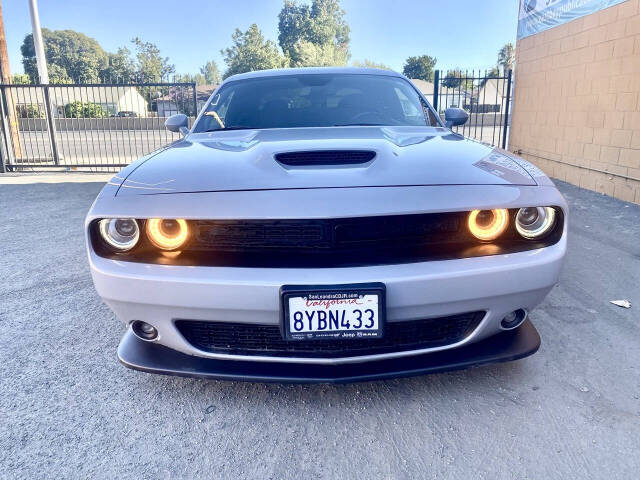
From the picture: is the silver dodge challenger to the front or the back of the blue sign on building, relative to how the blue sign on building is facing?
to the front

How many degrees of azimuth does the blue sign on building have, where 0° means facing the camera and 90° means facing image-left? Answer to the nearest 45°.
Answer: approximately 45°

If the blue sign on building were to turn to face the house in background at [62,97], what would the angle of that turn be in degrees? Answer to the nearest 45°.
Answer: approximately 45° to its right

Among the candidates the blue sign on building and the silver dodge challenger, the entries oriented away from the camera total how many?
0

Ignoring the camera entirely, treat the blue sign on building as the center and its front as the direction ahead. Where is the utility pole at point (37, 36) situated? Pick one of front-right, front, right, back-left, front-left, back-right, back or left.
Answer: front-right

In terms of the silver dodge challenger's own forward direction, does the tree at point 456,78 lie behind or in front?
behind

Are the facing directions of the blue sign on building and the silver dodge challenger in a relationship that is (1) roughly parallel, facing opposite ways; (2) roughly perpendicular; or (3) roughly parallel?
roughly perpendicular

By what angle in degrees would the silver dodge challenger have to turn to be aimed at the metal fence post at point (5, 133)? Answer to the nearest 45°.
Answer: approximately 135° to its right

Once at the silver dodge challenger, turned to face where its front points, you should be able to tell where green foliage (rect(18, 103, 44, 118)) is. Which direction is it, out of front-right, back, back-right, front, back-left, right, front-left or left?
back-right

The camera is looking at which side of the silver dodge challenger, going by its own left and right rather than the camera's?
front

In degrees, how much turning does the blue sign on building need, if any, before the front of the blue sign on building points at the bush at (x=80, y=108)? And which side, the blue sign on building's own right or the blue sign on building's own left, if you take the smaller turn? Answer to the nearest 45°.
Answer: approximately 45° to the blue sign on building's own right

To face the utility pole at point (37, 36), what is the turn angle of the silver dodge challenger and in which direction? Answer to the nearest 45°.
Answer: approximately 135° to its right

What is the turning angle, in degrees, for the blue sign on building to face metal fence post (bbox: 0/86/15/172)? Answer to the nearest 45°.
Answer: approximately 45° to its right
